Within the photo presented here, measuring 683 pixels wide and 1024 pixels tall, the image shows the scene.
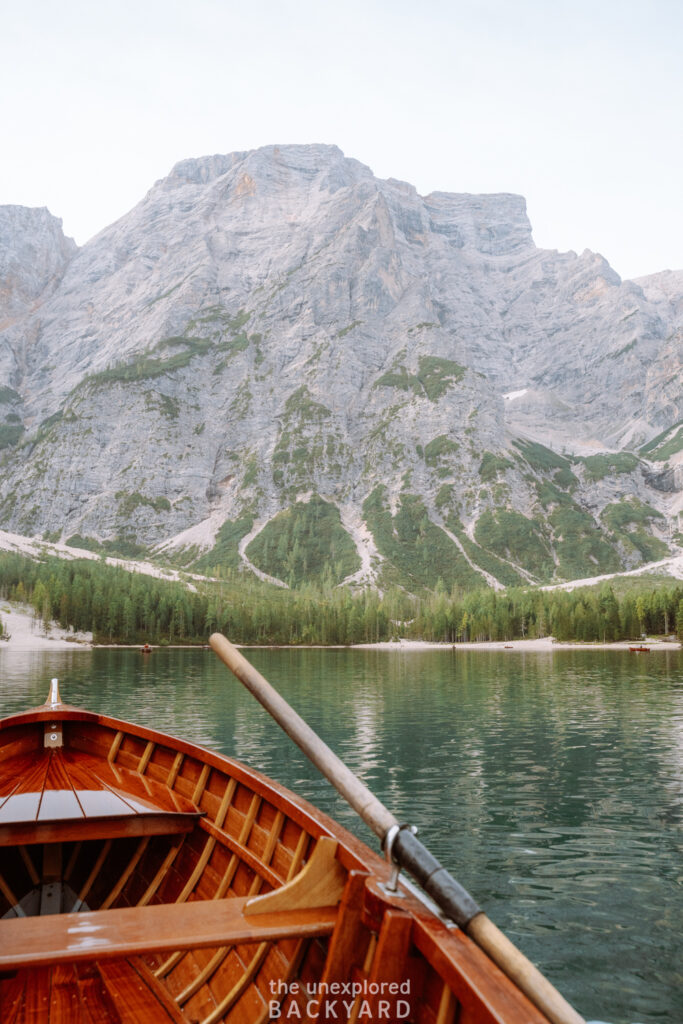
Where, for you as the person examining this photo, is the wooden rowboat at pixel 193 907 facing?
facing away from the viewer
